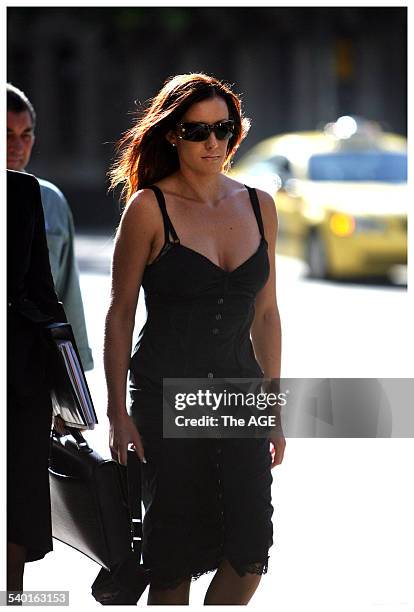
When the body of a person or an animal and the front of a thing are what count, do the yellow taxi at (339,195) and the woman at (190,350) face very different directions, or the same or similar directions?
same or similar directions

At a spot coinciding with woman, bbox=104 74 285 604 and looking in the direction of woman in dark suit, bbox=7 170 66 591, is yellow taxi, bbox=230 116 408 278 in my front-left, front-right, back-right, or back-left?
back-right

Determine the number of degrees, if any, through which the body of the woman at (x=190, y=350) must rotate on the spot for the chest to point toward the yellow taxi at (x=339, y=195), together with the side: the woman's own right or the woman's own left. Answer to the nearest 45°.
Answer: approximately 135° to the woman's own left

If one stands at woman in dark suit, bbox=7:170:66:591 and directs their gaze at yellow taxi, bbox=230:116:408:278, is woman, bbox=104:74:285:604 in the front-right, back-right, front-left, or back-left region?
front-right

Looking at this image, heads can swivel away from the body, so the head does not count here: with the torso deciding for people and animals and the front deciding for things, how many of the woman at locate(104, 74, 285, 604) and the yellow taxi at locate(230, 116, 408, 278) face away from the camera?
0

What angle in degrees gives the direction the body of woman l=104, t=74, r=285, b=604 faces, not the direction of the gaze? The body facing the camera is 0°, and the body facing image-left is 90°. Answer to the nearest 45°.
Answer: approximately 315°

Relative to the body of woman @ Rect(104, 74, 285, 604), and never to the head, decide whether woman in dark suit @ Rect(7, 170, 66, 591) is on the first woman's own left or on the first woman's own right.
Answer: on the first woman's own right
